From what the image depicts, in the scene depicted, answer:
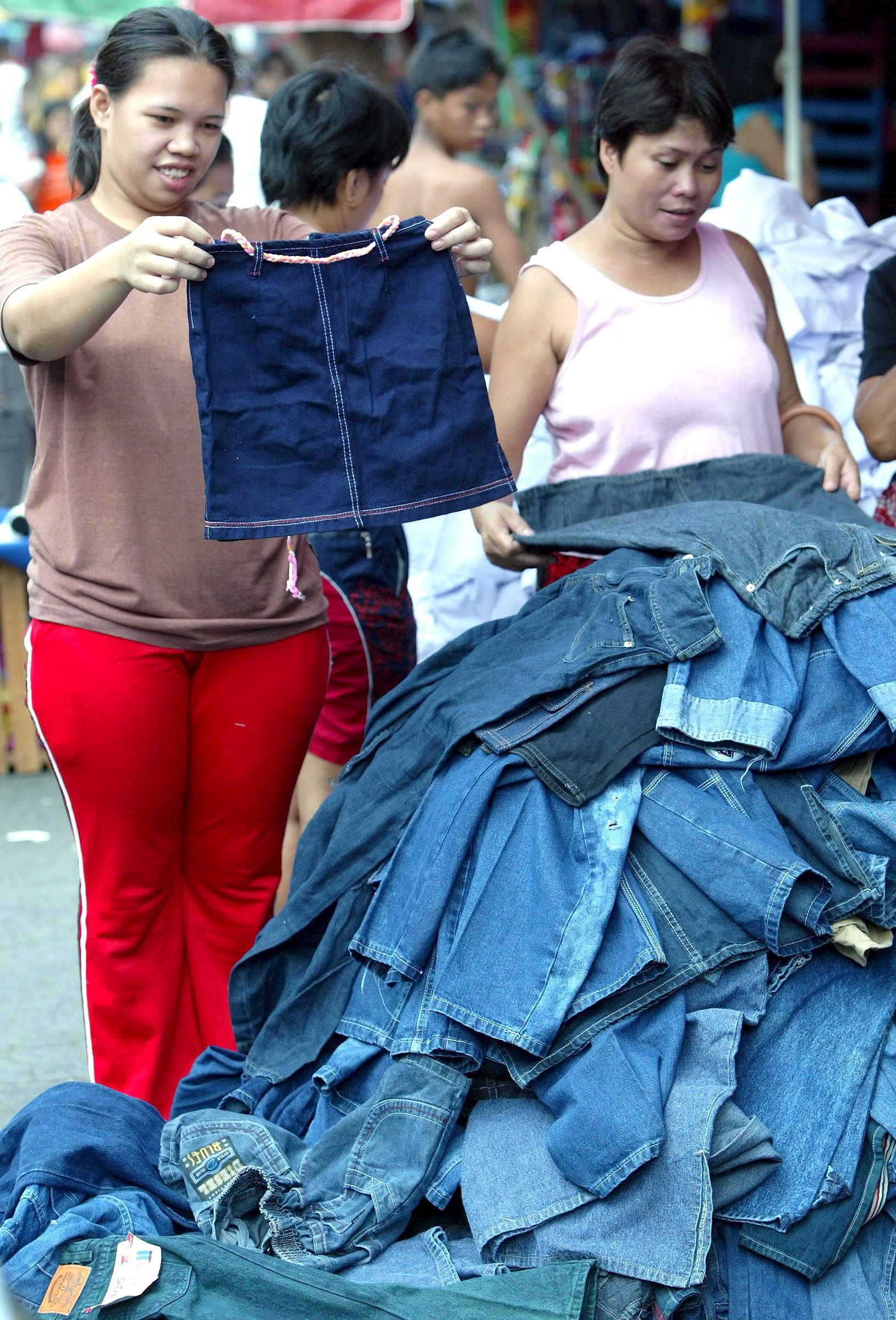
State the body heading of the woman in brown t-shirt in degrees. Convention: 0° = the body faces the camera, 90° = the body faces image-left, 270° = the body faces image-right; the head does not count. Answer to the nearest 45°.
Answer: approximately 315°

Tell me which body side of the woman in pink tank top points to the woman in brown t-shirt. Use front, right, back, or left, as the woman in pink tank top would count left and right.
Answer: right

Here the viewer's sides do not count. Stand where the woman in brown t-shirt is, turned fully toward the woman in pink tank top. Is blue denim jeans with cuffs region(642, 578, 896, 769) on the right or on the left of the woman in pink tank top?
right

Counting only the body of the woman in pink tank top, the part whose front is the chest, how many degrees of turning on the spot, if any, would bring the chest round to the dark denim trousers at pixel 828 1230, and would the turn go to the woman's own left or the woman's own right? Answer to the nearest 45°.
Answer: approximately 45° to the woman's own right

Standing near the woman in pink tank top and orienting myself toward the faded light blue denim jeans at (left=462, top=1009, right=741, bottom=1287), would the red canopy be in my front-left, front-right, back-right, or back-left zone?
back-right

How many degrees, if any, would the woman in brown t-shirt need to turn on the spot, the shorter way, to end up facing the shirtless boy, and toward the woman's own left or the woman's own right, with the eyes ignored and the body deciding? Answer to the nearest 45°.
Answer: approximately 135° to the woman's own left

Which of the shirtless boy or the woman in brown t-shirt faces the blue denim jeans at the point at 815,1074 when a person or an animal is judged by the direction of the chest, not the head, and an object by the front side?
the woman in brown t-shirt
